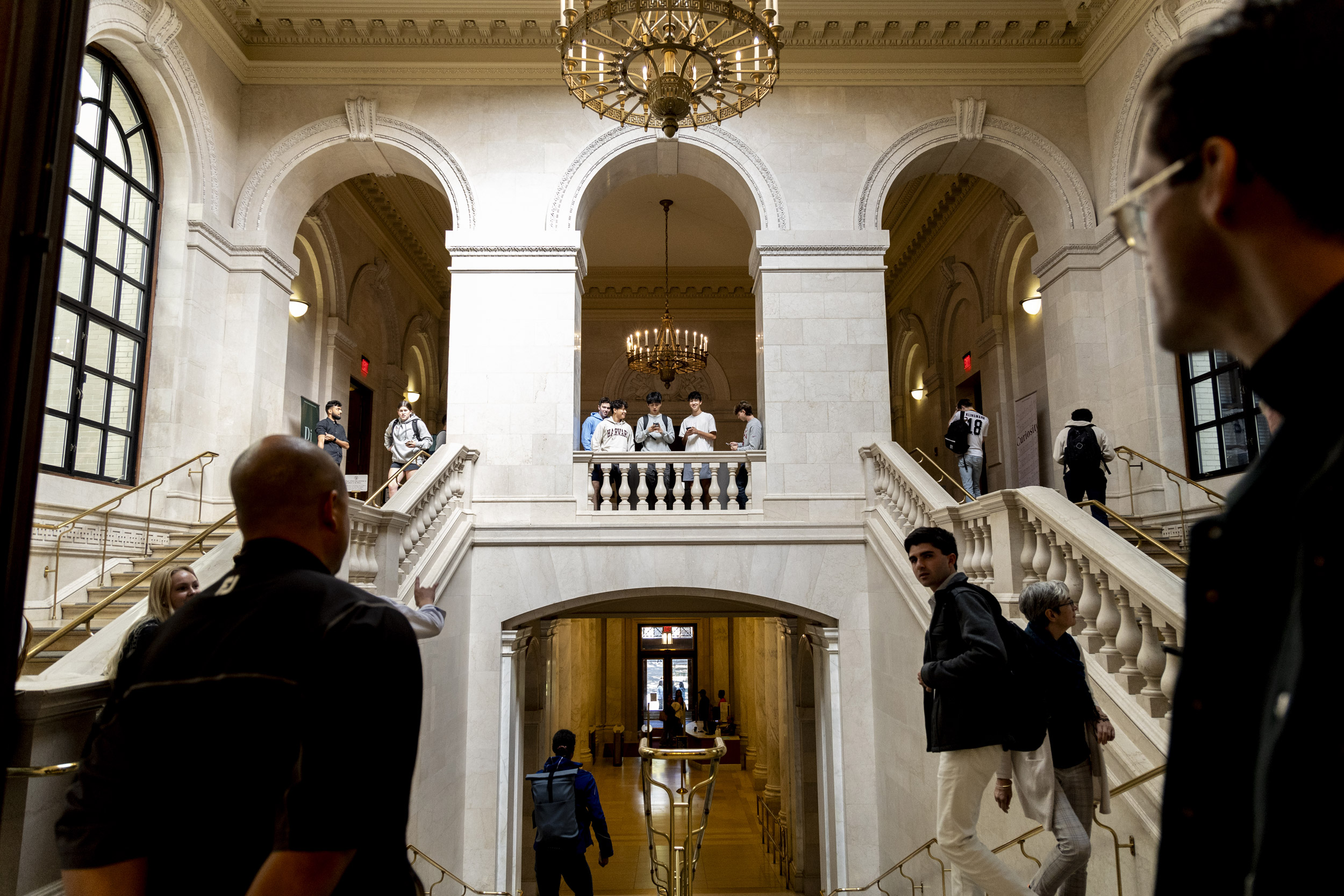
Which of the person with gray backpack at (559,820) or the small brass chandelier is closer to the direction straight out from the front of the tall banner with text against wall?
the person with gray backpack

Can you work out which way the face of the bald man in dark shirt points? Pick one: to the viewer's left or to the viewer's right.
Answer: to the viewer's right

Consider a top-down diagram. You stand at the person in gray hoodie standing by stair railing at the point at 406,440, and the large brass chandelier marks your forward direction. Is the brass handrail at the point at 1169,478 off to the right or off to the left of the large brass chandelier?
left

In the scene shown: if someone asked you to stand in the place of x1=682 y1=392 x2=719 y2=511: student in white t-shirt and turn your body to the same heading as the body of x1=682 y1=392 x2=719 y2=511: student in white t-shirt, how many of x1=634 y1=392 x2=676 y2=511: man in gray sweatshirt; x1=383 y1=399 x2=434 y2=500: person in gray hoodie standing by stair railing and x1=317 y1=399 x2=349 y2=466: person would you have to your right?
3

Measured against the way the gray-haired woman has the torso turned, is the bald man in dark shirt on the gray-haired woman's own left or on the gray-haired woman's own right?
on the gray-haired woman's own right

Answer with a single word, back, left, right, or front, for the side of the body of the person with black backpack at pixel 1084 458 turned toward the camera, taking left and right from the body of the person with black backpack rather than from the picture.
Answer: back

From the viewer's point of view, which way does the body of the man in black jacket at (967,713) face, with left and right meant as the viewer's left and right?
facing to the left of the viewer

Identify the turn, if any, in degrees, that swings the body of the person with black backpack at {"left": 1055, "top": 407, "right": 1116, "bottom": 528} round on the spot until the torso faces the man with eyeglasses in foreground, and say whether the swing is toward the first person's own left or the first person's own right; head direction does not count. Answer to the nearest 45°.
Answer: approximately 180°

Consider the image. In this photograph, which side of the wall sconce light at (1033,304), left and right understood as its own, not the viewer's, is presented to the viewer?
left

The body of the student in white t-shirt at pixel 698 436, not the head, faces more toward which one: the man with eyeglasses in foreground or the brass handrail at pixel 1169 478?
the man with eyeglasses in foreground

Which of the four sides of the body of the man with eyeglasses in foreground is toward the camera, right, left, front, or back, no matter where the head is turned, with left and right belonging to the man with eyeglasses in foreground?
left

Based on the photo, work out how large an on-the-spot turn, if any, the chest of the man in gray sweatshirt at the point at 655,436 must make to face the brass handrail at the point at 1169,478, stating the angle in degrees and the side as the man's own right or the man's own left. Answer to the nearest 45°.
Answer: approximately 90° to the man's own left
